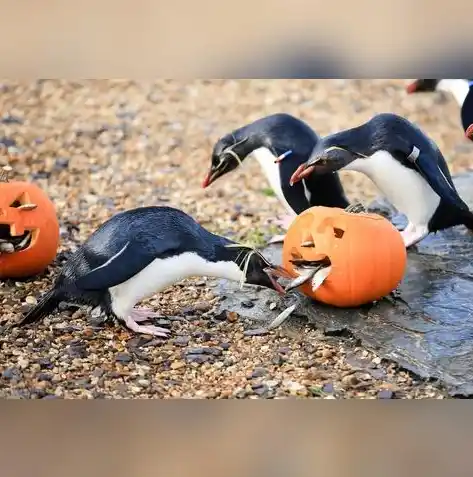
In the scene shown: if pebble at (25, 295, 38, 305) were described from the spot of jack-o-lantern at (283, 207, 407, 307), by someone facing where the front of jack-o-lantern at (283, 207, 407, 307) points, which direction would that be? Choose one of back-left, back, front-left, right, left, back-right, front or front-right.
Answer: front-right

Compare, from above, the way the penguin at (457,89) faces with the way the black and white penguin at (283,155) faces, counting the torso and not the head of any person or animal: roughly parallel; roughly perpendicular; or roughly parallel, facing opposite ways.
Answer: roughly parallel

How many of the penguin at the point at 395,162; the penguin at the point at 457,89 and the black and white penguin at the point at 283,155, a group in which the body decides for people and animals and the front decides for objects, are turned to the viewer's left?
3

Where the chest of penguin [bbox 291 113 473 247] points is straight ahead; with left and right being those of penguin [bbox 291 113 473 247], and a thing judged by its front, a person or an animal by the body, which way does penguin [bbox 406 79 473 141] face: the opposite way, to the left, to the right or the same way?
the same way

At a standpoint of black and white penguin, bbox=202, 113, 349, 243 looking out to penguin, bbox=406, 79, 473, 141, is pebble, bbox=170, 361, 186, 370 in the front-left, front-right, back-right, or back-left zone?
back-right

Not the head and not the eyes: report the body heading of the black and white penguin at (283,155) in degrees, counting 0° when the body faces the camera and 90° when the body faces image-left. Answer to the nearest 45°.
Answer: approximately 90°

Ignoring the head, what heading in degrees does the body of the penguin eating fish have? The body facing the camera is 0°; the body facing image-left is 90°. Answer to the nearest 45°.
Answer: approximately 270°

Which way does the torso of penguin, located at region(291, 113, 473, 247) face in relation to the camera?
to the viewer's left

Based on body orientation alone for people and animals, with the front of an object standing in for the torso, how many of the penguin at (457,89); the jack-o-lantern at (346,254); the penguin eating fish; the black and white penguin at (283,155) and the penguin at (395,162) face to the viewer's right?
1

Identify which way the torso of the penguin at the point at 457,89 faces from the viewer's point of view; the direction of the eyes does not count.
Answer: to the viewer's left

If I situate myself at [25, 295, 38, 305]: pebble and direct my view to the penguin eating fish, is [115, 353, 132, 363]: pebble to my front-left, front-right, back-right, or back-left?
front-right
